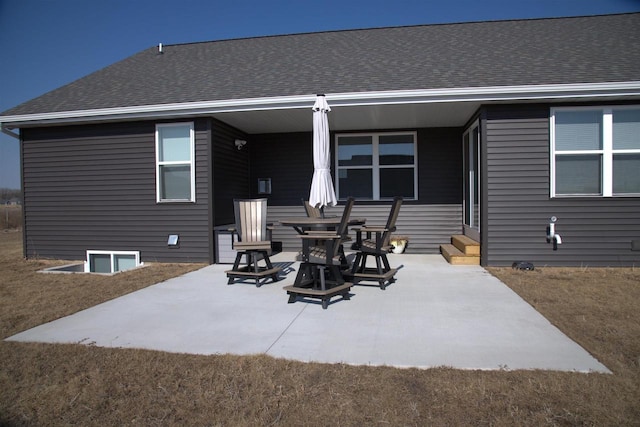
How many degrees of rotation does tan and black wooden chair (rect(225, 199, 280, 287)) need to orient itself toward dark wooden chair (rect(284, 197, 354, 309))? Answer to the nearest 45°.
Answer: approximately 45° to its left

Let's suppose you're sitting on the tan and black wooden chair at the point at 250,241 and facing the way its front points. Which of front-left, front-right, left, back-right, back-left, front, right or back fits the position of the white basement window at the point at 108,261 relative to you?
back-right

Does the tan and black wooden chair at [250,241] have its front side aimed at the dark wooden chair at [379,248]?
no

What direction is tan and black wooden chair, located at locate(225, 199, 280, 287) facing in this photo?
toward the camera

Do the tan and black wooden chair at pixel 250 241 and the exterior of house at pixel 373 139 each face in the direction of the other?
no

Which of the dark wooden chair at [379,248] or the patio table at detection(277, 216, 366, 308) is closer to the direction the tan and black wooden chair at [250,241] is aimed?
the patio table

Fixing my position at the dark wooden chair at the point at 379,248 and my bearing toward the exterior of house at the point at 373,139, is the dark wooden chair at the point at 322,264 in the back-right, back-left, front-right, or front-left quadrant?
back-left
